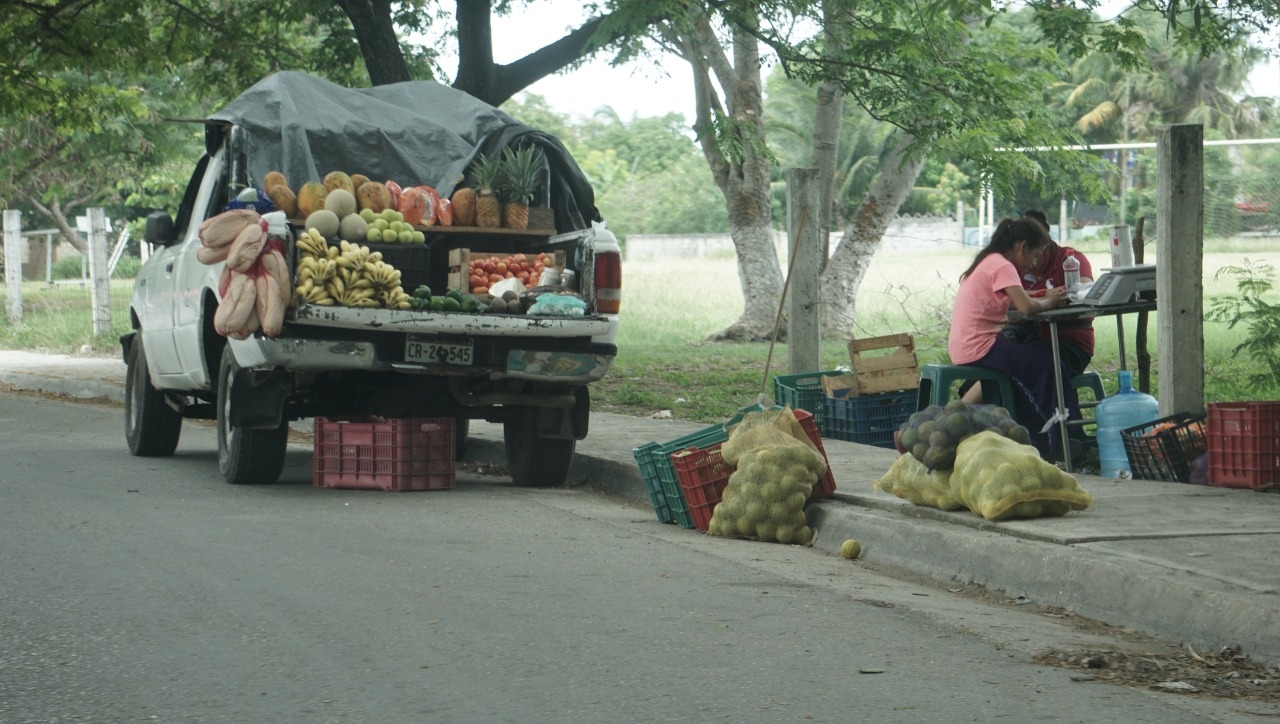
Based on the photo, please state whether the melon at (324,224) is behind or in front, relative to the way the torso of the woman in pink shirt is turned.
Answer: behind

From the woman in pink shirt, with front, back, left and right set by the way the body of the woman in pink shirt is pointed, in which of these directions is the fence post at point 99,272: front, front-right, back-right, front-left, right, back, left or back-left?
back-left

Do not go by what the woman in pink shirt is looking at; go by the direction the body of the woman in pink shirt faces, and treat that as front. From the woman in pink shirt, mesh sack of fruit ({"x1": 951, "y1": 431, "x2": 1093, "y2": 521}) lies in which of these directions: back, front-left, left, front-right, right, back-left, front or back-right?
right

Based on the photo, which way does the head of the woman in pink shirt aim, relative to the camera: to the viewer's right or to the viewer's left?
to the viewer's right

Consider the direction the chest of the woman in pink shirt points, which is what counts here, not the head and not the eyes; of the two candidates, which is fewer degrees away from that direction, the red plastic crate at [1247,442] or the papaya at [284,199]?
the red plastic crate

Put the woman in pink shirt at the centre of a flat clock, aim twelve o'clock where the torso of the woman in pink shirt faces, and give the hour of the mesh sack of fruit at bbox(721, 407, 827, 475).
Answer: The mesh sack of fruit is roughly at 4 o'clock from the woman in pink shirt.

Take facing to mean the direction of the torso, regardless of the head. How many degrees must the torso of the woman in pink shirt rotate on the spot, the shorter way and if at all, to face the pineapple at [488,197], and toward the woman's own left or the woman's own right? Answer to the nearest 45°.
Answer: approximately 180°

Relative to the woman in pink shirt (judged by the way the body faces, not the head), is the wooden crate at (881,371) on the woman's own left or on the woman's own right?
on the woman's own left

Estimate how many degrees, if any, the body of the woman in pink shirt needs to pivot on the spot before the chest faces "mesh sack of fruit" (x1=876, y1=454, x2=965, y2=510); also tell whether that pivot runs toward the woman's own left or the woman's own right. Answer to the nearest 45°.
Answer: approximately 90° to the woman's own right

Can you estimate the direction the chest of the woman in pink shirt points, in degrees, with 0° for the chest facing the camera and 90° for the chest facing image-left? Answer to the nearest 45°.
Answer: approximately 270°

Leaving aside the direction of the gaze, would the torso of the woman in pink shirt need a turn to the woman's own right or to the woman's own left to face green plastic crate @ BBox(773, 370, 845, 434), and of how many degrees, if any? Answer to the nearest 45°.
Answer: approximately 135° to the woman's own left

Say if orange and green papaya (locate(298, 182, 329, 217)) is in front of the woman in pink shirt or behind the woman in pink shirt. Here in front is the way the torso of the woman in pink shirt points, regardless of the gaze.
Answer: behind

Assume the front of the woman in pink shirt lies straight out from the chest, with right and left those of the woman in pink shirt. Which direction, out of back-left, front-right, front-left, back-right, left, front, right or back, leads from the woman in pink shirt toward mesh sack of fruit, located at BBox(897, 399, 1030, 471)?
right

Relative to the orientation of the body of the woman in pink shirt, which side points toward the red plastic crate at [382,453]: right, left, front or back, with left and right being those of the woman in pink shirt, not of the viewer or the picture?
back
